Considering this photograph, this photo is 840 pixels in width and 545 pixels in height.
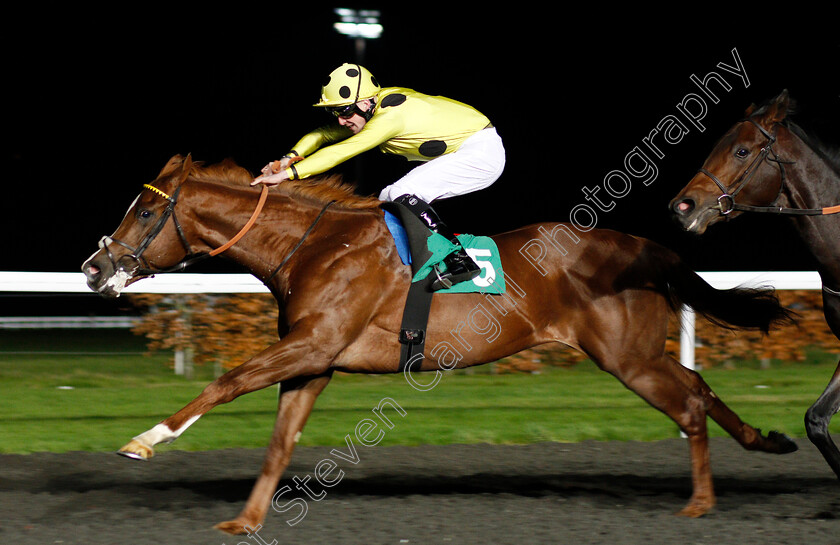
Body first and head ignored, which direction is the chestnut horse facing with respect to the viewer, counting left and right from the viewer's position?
facing to the left of the viewer

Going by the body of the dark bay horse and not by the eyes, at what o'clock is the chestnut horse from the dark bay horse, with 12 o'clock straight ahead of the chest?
The chestnut horse is roughly at 11 o'clock from the dark bay horse.

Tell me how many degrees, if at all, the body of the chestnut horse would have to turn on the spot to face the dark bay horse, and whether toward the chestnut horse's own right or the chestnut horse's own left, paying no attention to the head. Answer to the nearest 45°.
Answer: approximately 180°

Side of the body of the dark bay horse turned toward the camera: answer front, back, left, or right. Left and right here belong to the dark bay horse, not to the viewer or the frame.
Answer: left

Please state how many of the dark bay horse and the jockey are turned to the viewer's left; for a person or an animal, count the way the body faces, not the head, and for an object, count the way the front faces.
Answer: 2

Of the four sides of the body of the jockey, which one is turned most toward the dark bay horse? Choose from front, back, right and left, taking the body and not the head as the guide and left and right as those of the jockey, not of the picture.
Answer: back

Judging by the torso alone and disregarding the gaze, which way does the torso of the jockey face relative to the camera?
to the viewer's left
